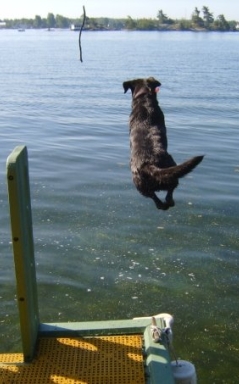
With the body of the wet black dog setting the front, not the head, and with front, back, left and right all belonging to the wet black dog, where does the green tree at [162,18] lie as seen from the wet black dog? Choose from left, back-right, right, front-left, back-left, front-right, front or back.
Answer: front

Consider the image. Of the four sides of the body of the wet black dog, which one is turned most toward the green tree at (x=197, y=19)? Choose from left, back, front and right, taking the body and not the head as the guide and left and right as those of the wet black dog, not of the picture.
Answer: front

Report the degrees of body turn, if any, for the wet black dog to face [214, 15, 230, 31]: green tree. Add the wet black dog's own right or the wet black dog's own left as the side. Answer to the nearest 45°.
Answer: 0° — it already faces it

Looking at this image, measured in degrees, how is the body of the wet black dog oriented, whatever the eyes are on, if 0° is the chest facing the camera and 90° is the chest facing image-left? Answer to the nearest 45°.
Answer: approximately 180°

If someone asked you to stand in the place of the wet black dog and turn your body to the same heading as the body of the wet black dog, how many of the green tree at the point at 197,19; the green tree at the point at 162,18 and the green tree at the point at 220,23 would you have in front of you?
3
